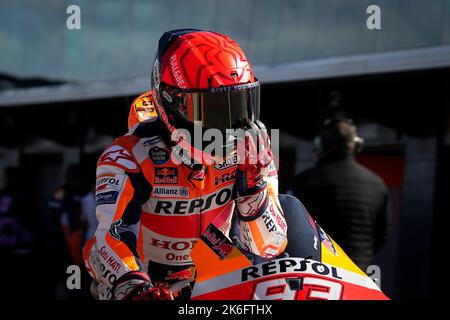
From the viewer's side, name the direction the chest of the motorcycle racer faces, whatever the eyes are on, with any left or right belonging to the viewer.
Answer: facing the viewer and to the right of the viewer

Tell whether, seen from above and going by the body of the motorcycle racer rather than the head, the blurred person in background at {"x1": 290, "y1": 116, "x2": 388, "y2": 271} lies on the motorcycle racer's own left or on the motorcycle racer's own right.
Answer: on the motorcycle racer's own left

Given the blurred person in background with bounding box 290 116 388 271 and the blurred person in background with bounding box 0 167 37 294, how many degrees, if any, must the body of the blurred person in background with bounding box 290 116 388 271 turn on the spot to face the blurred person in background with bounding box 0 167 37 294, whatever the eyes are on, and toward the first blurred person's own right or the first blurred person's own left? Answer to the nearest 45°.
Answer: approximately 45° to the first blurred person's own left

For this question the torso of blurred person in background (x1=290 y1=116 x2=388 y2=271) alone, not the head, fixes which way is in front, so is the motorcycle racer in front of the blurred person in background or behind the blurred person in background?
behind

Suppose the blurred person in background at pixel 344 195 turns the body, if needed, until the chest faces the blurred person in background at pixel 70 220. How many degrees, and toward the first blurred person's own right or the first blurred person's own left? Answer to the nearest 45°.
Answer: approximately 45° to the first blurred person's own left

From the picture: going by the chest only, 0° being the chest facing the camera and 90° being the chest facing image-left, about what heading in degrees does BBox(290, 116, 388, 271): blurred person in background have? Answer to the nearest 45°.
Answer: approximately 180°

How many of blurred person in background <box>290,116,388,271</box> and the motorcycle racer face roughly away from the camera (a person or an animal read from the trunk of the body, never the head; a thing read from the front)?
1

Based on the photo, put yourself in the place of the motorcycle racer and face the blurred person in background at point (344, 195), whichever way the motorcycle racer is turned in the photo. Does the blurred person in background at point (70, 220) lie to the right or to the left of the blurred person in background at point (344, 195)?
left

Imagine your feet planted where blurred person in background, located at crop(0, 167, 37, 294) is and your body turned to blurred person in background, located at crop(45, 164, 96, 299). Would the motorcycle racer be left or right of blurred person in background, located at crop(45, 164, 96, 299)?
right

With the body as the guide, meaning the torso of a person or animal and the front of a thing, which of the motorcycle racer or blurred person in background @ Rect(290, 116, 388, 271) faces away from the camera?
the blurred person in background
